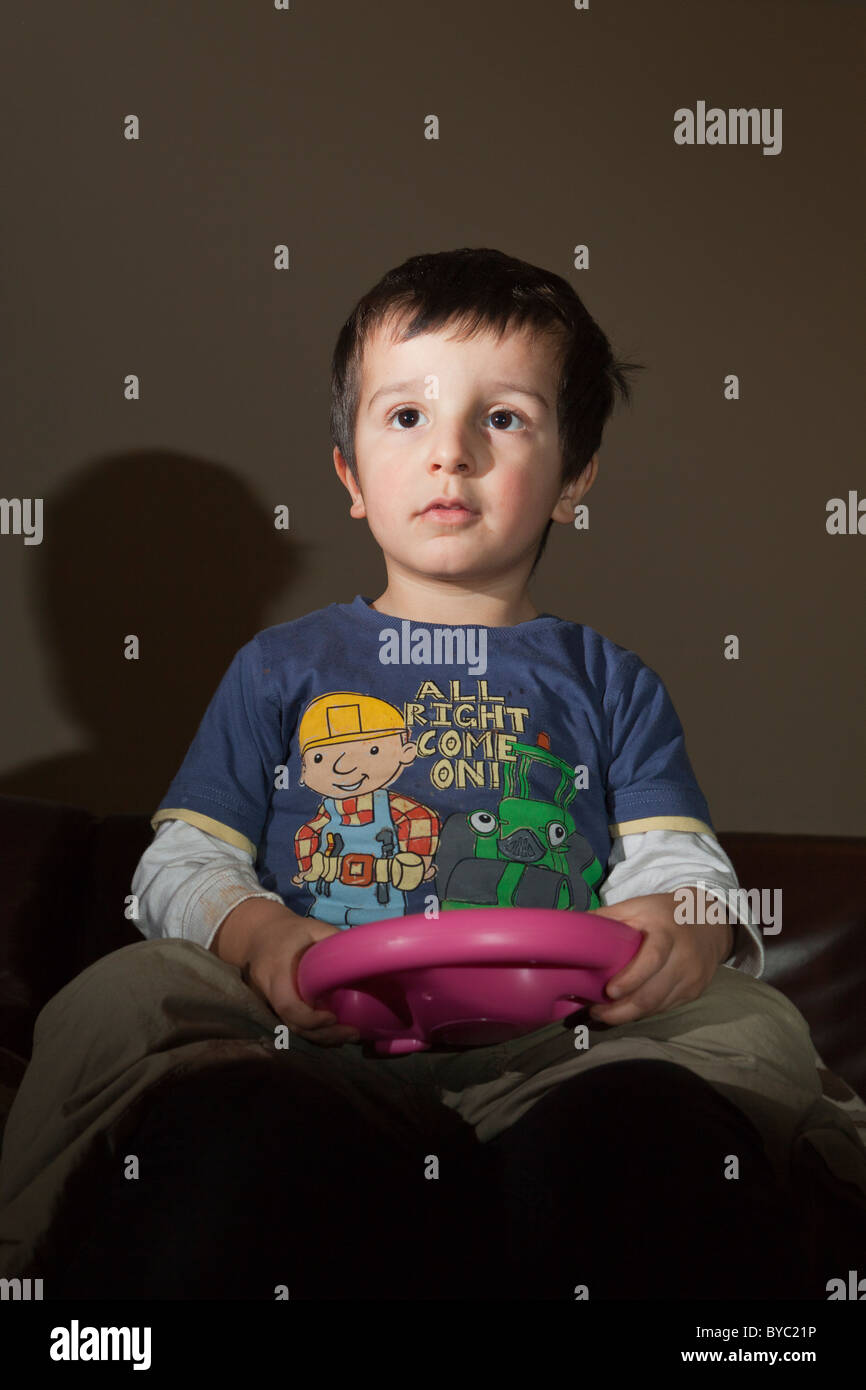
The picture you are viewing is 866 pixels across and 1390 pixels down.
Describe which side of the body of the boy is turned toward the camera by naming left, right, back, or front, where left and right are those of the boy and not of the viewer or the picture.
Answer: front

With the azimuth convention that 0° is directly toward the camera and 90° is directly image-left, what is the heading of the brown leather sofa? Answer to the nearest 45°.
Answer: approximately 0°

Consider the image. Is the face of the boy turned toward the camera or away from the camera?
toward the camera
